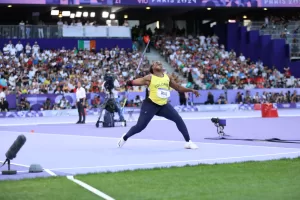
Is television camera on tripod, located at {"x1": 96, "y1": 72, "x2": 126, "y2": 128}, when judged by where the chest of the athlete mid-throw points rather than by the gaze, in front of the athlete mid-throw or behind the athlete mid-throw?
behind

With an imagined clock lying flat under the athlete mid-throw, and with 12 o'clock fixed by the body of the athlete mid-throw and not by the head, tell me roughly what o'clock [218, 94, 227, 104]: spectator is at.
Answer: The spectator is roughly at 8 o'clock from the athlete mid-throw.

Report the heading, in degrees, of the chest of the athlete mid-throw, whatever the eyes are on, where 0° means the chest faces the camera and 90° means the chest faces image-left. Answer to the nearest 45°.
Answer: approximately 315°

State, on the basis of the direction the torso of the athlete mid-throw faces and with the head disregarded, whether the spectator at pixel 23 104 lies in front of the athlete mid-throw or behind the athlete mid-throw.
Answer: behind

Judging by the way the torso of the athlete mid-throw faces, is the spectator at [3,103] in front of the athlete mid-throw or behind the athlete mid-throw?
behind

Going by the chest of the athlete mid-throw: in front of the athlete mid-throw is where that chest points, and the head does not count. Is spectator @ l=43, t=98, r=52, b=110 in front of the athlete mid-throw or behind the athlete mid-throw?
behind
